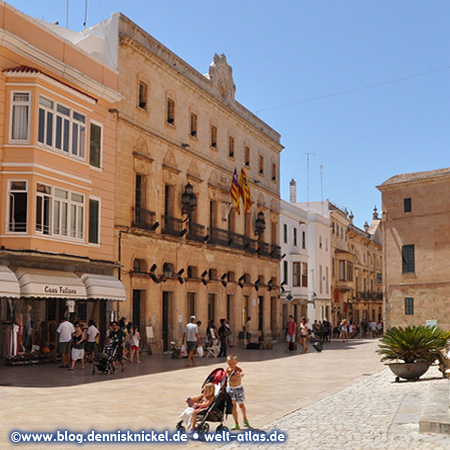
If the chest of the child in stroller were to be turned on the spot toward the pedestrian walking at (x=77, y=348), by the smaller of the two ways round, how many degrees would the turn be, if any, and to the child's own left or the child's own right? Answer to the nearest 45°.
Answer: approximately 135° to the child's own right

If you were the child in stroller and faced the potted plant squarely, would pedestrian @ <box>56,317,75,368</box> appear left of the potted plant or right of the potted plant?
left

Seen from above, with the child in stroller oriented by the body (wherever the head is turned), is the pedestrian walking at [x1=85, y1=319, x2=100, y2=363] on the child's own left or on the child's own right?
on the child's own right

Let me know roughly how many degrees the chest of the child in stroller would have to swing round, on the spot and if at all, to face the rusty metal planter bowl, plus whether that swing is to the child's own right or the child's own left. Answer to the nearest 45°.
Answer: approximately 180°

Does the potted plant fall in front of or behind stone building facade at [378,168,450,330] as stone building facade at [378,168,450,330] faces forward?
in front

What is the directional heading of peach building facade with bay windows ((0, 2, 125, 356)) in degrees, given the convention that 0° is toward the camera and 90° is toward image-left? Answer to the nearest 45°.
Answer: approximately 315°

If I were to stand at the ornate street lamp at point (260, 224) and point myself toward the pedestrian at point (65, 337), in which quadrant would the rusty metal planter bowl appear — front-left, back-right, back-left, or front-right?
front-left

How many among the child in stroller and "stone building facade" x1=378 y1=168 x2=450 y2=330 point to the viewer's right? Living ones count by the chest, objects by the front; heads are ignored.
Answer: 0

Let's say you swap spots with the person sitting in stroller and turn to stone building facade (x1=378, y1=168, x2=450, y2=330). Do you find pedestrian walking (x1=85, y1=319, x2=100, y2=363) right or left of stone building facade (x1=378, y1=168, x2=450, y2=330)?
left

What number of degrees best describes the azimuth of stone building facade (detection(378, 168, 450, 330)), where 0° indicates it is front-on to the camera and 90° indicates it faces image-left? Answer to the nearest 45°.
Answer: approximately 45°

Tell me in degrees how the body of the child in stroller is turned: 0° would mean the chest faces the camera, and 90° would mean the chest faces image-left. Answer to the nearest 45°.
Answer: approximately 45°

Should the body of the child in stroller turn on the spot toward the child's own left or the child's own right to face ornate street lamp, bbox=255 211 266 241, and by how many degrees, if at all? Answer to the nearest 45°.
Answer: approximately 135° to the child's own right

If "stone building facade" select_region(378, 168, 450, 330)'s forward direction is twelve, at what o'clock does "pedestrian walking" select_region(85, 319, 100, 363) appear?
The pedestrian walking is roughly at 1 o'clock from the stone building facade.

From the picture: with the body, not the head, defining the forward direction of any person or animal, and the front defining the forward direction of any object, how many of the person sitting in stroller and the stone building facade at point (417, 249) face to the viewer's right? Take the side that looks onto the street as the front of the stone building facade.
0
